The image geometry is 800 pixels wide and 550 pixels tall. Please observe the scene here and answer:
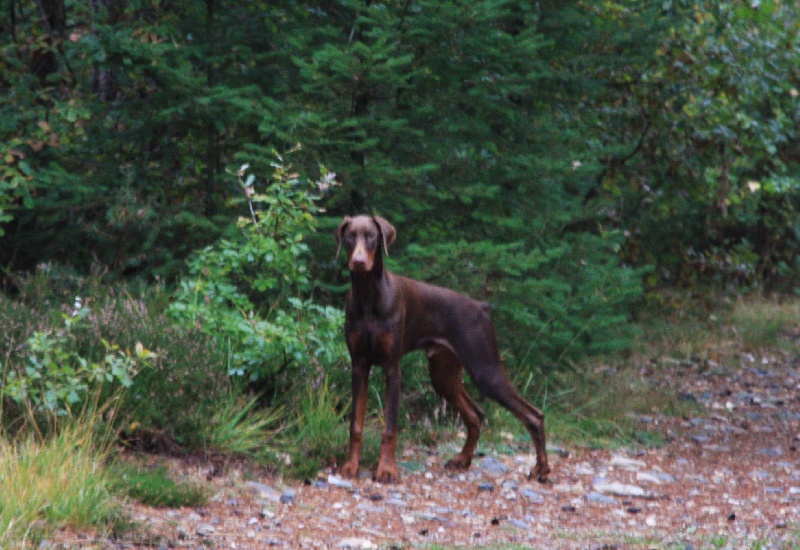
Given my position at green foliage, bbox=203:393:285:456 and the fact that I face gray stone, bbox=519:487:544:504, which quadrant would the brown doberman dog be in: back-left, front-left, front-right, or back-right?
front-left

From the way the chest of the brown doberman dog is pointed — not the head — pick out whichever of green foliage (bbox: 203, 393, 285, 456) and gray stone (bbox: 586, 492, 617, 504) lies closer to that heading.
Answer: the green foliage

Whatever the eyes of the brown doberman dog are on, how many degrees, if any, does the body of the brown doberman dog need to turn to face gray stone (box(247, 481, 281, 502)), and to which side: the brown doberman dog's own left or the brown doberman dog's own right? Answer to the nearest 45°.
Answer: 0° — it already faces it

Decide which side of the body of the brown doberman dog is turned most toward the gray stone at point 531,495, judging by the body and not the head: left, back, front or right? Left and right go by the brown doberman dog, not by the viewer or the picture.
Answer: left

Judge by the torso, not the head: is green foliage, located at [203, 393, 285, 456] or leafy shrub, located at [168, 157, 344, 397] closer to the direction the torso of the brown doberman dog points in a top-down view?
the green foliage

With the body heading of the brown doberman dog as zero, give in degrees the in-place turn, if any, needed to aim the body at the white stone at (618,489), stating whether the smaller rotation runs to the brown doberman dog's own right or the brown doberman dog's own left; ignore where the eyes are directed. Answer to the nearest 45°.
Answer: approximately 135° to the brown doberman dog's own left

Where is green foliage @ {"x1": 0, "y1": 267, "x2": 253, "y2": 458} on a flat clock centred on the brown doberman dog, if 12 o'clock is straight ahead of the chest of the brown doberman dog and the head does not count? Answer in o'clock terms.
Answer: The green foliage is roughly at 1 o'clock from the brown doberman dog.

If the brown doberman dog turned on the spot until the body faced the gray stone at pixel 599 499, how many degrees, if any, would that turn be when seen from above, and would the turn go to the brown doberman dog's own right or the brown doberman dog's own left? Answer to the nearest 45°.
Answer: approximately 135° to the brown doberman dog's own left

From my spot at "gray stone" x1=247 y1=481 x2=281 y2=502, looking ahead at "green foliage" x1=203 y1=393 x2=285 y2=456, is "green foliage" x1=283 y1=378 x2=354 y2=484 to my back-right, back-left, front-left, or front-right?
front-right
